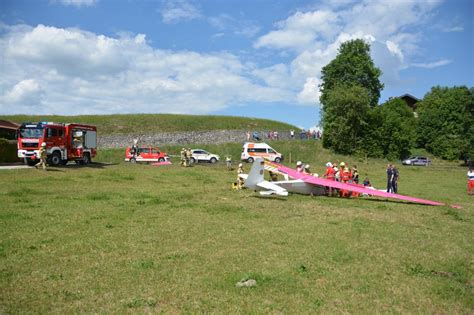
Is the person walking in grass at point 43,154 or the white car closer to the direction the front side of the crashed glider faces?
the white car

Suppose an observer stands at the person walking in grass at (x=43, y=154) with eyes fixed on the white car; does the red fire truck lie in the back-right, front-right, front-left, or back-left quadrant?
front-left

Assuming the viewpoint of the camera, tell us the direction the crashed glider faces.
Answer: facing away from the viewer and to the right of the viewer

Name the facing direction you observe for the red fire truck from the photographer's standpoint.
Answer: facing the viewer and to the left of the viewer

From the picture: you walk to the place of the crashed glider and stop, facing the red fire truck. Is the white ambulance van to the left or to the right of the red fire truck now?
right

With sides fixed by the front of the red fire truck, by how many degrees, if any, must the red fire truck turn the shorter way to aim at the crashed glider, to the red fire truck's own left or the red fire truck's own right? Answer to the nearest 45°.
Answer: approximately 90° to the red fire truck's own left

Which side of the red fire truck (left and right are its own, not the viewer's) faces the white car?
back

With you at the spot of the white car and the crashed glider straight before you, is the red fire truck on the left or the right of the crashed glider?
right

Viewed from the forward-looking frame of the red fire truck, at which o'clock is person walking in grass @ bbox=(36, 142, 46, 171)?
The person walking in grass is roughly at 11 o'clock from the red fire truck.

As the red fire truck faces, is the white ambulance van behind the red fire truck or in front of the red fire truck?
behind

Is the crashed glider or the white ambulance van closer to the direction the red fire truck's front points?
the crashed glider
